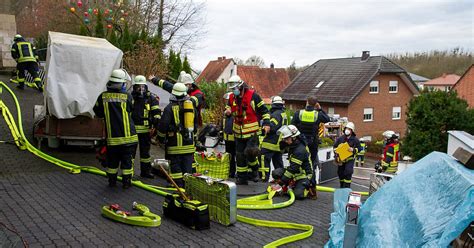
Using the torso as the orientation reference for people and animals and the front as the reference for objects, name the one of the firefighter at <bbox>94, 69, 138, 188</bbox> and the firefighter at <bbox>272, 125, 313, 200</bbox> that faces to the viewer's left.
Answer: the firefighter at <bbox>272, 125, 313, 200</bbox>

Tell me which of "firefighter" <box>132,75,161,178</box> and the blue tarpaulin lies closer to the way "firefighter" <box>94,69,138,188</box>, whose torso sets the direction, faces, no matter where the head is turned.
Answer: the firefighter

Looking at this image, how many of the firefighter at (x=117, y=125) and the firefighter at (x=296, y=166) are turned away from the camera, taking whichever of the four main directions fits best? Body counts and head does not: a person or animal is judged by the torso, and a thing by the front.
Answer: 1

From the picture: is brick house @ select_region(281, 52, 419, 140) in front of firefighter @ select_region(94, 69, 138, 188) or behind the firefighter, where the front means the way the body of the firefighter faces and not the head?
in front

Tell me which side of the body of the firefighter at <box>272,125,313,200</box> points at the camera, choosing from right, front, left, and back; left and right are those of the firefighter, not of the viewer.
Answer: left

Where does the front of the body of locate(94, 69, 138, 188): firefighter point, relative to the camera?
away from the camera

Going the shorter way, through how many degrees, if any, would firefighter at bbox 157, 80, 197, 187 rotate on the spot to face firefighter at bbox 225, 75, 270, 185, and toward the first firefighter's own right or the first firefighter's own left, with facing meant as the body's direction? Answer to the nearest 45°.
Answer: approximately 90° to the first firefighter's own right

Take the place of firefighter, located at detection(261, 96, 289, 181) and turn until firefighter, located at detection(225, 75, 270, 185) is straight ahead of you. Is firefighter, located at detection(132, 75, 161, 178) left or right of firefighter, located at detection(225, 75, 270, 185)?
right

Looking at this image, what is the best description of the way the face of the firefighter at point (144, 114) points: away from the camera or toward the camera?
toward the camera

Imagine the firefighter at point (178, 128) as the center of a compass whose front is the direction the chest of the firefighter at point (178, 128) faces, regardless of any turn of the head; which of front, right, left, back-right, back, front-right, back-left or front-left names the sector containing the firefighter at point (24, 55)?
front

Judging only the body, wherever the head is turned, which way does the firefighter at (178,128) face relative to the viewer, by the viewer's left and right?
facing away from the viewer and to the left of the viewer

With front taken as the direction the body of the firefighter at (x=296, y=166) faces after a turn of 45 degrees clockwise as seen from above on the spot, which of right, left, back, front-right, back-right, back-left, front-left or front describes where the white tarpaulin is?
front-left

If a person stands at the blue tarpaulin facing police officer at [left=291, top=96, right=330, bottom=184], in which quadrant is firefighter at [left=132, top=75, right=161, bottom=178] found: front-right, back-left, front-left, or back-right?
front-left

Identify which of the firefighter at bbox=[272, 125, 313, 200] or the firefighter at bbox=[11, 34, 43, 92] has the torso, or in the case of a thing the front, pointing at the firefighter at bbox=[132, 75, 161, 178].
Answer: the firefighter at bbox=[272, 125, 313, 200]
